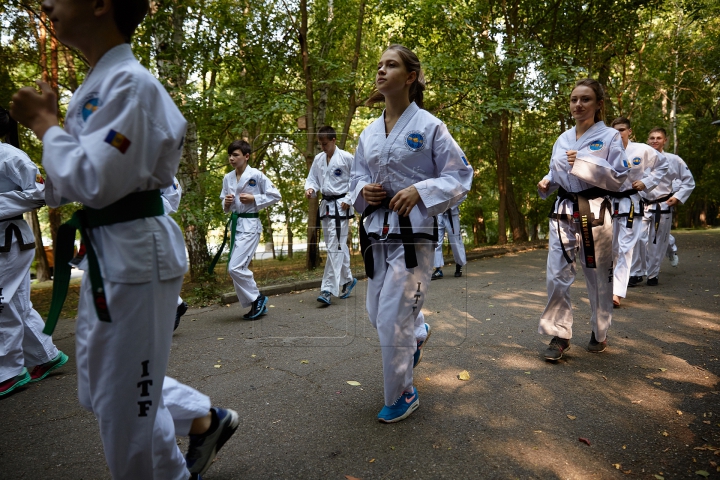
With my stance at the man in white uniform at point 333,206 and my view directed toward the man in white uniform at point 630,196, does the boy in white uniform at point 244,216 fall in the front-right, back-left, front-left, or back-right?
back-right

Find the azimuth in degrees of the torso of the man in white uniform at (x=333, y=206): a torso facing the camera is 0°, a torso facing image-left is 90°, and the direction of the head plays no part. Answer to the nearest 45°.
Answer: approximately 45°

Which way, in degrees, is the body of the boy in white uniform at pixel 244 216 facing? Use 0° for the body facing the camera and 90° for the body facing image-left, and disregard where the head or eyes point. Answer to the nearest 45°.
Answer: approximately 45°
